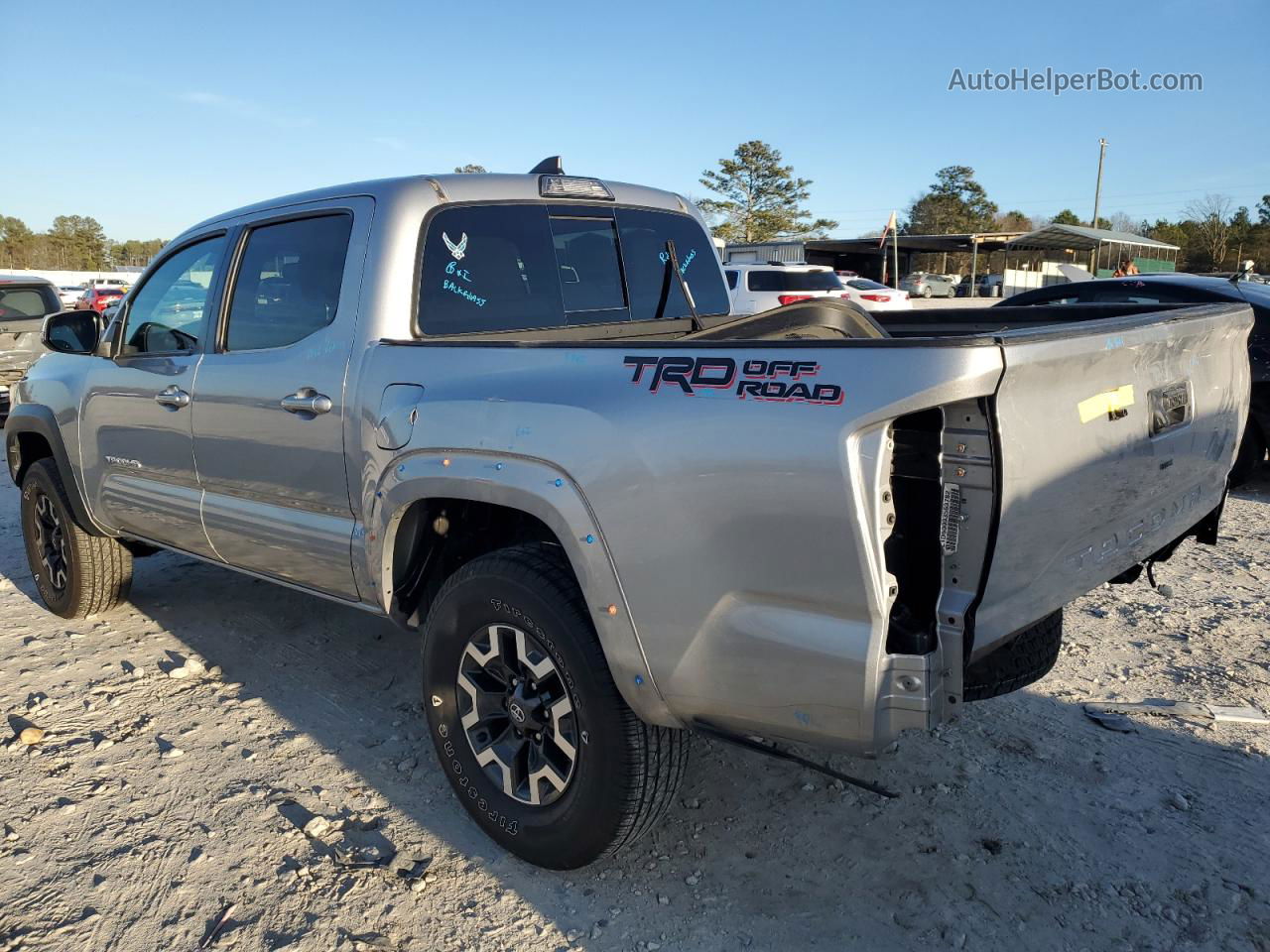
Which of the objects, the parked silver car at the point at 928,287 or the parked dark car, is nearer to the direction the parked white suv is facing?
the parked silver car

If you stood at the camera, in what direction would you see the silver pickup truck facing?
facing away from the viewer and to the left of the viewer

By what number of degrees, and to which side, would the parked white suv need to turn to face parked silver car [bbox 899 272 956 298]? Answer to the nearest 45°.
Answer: approximately 45° to its right

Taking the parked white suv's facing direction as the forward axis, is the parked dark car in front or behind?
behind

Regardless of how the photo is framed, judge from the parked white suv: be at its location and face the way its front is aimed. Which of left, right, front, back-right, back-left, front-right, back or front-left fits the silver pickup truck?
back-left

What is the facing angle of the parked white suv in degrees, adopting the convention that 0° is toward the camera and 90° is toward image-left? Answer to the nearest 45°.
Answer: approximately 135°

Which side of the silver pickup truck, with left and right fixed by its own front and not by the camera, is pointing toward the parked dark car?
right

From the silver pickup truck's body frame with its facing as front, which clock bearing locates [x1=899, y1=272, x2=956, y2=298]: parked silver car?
The parked silver car is roughly at 2 o'clock from the silver pickup truck.

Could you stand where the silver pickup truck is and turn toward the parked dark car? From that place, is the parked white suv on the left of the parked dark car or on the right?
left

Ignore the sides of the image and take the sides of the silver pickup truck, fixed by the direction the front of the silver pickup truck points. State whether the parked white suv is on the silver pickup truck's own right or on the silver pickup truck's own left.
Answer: on the silver pickup truck's own right

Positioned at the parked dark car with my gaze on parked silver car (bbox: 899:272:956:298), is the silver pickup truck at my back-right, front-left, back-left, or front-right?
back-left
